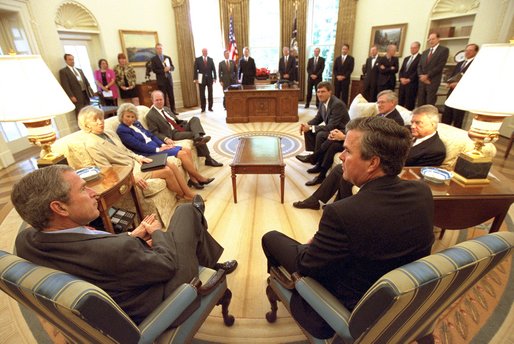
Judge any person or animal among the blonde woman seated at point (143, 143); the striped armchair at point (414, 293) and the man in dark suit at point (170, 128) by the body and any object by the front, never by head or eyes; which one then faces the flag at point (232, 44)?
the striped armchair

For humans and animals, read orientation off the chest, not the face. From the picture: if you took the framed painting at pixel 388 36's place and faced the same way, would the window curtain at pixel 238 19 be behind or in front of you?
in front

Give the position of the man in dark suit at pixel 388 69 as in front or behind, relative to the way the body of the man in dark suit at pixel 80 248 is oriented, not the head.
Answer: in front

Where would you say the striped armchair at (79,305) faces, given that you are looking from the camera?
facing away from the viewer and to the right of the viewer

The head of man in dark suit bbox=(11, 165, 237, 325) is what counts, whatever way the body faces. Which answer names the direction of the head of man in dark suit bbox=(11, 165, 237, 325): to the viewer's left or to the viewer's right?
to the viewer's right

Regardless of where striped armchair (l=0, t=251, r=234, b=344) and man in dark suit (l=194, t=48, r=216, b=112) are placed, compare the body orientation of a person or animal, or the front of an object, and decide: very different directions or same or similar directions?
very different directions

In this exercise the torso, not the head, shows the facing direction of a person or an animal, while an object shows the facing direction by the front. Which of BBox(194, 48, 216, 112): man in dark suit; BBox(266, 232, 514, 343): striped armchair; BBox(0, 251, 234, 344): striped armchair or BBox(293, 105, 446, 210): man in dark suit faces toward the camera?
BBox(194, 48, 216, 112): man in dark suit

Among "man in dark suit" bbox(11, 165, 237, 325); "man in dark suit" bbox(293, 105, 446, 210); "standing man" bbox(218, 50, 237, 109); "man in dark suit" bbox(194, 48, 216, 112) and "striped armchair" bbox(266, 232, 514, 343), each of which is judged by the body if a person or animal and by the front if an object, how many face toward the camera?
2

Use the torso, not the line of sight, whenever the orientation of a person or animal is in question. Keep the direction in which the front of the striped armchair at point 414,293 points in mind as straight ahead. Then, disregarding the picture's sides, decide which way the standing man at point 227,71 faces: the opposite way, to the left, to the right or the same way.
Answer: the opposite way

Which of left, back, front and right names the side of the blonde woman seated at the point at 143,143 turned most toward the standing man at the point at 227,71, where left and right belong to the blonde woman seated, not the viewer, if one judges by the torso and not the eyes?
left

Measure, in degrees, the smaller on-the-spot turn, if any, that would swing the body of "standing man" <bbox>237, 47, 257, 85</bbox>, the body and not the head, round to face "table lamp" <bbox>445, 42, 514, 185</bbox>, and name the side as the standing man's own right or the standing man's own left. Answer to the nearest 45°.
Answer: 0° — they already face it

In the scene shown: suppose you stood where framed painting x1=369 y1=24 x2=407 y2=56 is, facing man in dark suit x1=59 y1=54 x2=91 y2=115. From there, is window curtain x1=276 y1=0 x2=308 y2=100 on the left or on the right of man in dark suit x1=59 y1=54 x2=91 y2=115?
right
